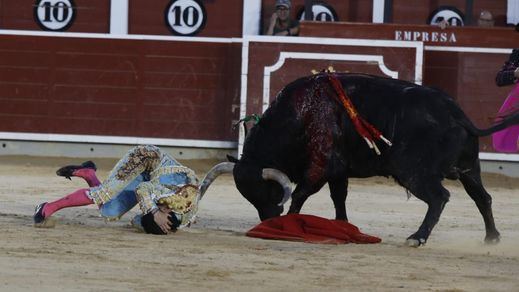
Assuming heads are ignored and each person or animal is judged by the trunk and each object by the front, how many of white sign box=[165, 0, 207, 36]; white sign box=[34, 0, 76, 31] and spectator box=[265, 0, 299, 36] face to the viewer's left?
0

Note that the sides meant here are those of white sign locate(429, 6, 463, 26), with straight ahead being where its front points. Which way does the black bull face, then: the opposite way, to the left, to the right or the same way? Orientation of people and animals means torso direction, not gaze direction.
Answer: to the right

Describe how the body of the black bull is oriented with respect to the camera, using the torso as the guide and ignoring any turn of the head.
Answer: to the viewer's left

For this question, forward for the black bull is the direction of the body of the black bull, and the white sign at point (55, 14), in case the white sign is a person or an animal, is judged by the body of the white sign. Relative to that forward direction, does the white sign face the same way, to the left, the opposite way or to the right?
to the left

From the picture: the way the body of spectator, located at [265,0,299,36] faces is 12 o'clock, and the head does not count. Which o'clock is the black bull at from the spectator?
The black bull is roughly at 12 o'clock from the spectator.

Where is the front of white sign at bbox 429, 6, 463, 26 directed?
toward the camera

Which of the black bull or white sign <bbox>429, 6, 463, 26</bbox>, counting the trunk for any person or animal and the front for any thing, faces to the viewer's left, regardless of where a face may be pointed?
the black bull

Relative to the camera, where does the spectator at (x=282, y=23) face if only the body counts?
toward the camera

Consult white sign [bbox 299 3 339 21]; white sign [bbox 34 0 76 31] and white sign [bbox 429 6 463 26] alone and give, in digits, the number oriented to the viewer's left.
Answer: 0

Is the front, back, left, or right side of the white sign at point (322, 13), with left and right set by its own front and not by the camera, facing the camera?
front

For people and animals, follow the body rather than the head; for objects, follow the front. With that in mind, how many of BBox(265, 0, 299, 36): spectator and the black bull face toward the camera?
1

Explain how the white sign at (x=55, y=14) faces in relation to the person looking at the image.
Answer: facing the viewer
